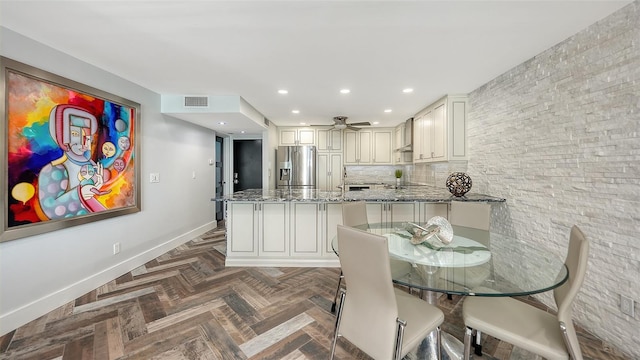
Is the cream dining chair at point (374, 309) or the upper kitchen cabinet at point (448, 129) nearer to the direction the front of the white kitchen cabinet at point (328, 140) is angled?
the cream dining chair

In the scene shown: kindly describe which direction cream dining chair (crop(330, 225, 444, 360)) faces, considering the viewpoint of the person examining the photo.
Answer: facing away from the viewer and to the right of the viewer

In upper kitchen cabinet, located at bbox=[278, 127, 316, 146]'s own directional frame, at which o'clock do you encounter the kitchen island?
The kitchen island is roughly at 12 o'clock from the upper kitchen cabinet.

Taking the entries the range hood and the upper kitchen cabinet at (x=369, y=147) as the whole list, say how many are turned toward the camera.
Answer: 1

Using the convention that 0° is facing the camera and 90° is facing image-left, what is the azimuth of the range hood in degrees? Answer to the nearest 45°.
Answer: approximately 90°

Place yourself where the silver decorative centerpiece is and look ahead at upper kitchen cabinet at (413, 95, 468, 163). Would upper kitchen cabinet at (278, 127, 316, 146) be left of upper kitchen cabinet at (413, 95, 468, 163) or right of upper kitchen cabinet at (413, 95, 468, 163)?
left

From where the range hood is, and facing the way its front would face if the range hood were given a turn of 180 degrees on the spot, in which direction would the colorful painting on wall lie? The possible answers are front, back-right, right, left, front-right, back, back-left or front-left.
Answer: back-right

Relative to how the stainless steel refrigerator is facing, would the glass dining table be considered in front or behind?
in front
